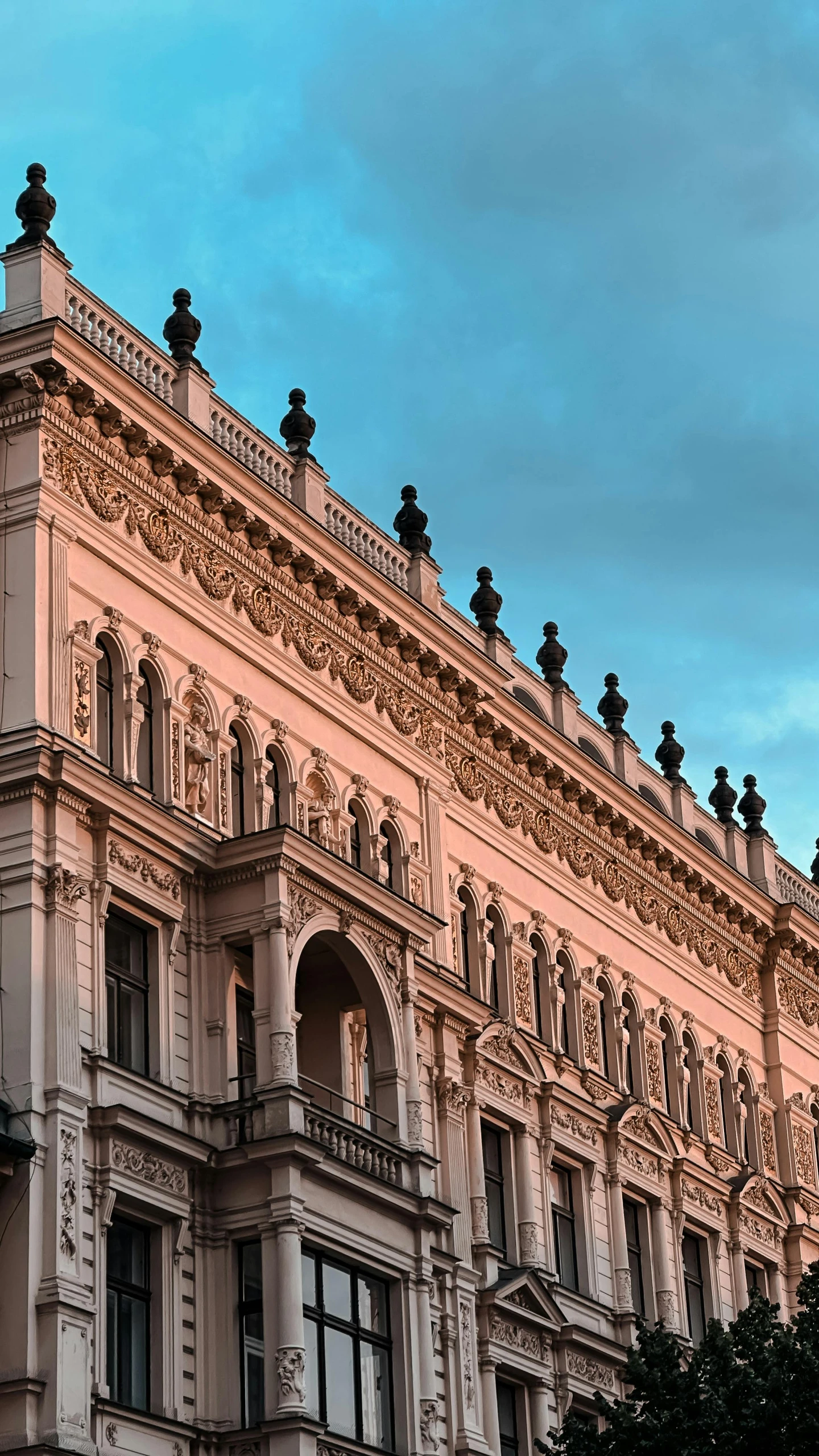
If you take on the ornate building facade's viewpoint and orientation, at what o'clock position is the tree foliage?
The tree foliage is roughly at 10 o'clock from the ornate building facade.

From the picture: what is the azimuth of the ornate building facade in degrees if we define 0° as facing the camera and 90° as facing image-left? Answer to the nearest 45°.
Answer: approximately 315°
